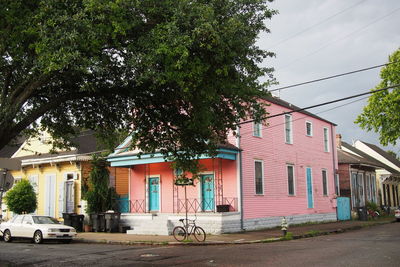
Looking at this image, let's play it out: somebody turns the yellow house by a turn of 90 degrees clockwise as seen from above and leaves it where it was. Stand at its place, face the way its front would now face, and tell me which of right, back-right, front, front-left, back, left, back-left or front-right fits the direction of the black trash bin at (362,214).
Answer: back

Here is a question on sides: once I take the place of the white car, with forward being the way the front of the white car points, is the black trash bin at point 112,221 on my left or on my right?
on my left

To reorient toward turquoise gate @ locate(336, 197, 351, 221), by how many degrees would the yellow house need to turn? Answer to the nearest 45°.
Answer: approximately 90° to its left

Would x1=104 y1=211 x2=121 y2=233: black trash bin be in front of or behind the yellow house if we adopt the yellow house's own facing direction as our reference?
in front

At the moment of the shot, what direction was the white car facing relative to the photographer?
facing the viewer and to the right of the viewer

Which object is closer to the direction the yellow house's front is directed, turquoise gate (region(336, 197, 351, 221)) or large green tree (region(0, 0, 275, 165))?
the large green tree

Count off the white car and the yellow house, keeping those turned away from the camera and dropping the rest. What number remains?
0

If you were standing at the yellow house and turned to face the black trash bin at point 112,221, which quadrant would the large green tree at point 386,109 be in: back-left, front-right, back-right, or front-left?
front-left

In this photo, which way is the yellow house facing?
toward the camera

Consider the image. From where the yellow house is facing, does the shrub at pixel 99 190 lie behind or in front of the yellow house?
in front

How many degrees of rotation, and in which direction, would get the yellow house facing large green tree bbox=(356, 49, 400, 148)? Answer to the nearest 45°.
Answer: approximately 90° to its left
